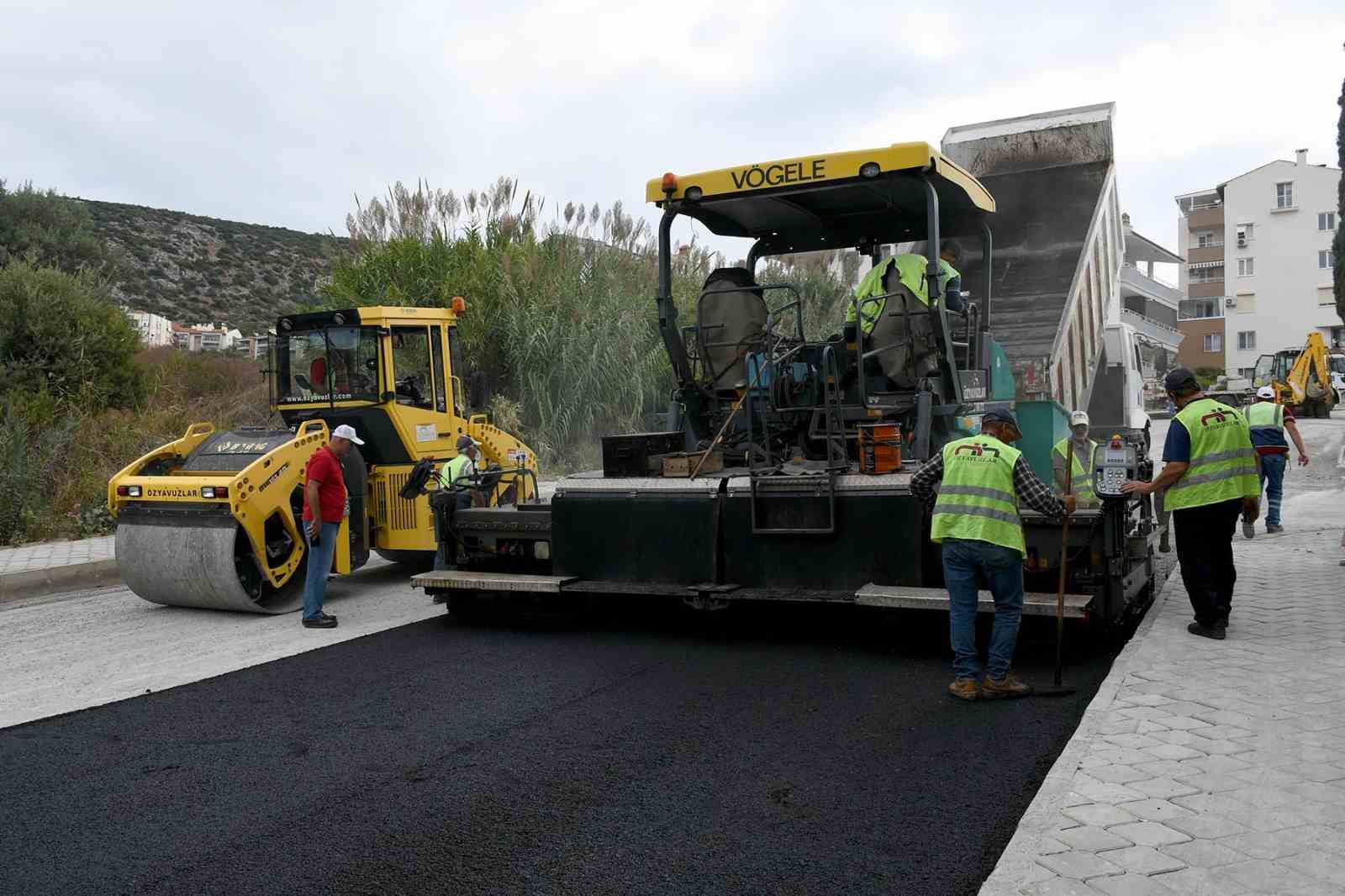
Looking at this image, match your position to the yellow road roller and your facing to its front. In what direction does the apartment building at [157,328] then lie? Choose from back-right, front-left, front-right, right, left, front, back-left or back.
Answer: back-right

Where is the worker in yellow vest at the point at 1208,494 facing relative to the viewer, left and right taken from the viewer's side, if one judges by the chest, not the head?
facing away from the viewer and to the left of the viewer

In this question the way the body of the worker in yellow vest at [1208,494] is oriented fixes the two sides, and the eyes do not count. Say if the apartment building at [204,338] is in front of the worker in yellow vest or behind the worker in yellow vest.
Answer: in front

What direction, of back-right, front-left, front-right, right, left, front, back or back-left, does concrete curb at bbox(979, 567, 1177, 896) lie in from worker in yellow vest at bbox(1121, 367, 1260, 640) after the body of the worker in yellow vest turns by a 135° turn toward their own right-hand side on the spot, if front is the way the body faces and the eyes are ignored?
right

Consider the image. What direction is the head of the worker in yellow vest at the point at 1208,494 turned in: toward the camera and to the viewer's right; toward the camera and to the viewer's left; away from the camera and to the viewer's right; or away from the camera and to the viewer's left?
away from the camera and to the viewer's left

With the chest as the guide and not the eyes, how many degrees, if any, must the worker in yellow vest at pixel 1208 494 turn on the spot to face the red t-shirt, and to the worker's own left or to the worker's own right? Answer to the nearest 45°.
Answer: approximately 45° to the worker's own left

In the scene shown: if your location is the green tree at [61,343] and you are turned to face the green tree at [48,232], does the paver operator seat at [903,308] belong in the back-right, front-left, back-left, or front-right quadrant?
back-right

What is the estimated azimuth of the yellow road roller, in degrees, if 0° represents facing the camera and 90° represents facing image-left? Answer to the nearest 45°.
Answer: approximately 45°

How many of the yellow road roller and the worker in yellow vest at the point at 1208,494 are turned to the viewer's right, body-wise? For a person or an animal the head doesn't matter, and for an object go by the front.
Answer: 0

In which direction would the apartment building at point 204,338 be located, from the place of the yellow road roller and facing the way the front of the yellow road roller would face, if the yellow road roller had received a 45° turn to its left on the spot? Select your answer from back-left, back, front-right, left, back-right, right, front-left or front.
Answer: back

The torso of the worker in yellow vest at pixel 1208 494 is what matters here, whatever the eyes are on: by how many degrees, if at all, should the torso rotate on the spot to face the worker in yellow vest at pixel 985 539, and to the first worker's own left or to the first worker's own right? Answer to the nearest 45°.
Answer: approximately 90° to the first worker's own left

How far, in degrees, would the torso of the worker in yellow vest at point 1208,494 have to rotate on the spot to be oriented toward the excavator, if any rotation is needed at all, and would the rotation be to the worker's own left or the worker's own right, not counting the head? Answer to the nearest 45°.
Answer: approximately 45° to the worker's own right
